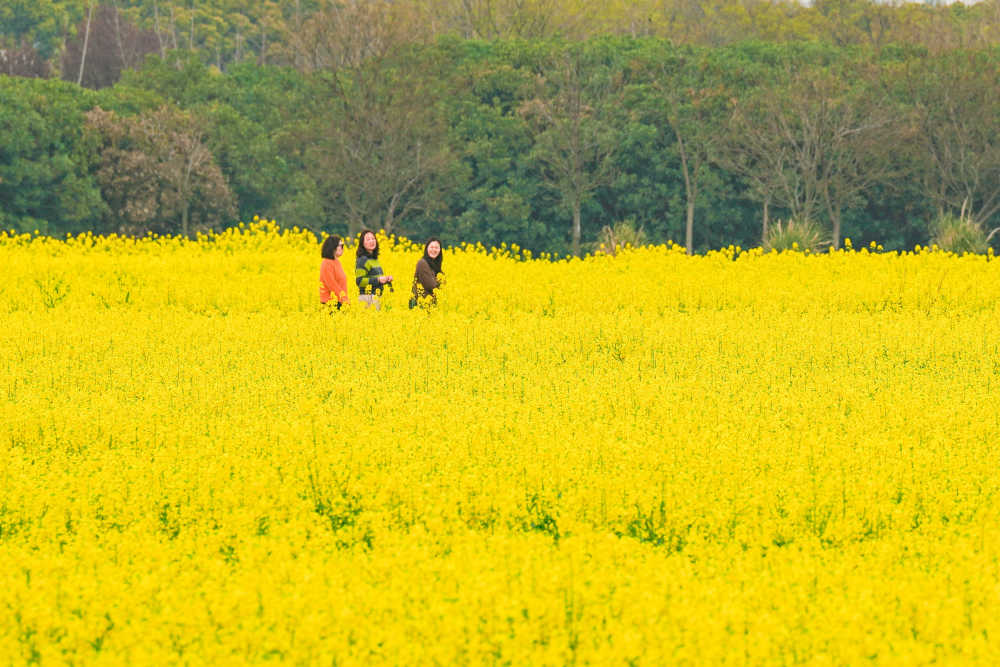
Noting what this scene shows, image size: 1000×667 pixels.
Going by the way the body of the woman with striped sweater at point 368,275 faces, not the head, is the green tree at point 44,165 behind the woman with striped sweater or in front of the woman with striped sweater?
behind

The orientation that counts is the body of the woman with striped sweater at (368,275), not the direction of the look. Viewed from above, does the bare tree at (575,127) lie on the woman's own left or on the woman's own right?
on the woman's own left

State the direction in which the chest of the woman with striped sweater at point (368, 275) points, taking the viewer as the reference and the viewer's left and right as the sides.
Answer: facing the viewer and to the right of the viewer

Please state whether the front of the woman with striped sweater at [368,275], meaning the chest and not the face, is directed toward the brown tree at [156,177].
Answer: no

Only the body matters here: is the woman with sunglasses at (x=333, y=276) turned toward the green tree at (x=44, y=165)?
no

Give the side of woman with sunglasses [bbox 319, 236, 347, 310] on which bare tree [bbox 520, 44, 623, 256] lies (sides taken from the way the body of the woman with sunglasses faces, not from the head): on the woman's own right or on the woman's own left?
on the woman's own left

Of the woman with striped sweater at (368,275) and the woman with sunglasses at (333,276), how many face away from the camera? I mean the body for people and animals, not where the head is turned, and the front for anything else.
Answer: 0

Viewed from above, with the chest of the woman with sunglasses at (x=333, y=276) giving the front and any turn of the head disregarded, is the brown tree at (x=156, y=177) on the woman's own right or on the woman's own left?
on the woman's own left
